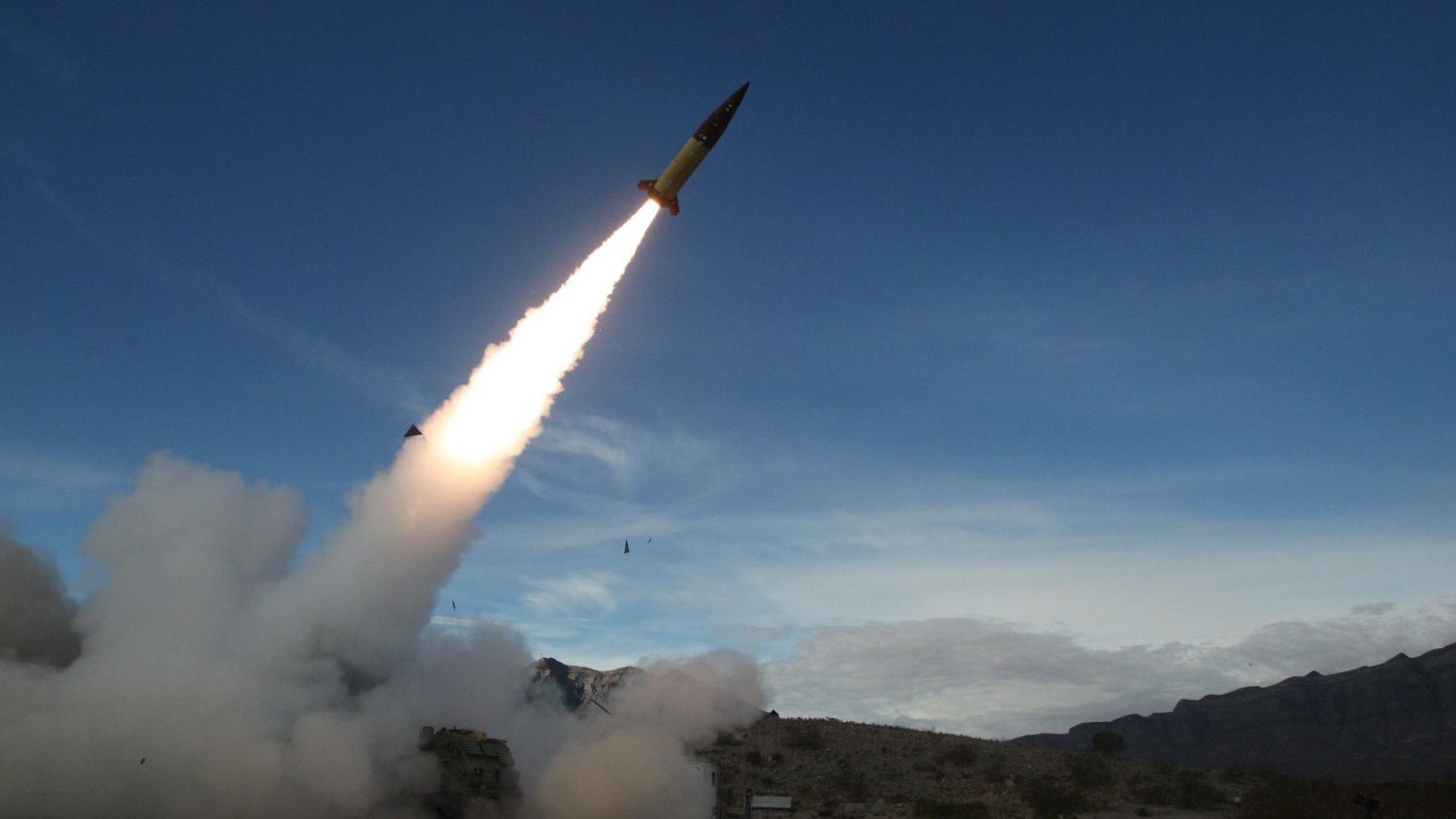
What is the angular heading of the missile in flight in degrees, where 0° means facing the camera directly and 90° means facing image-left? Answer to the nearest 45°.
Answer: approximately 270°
